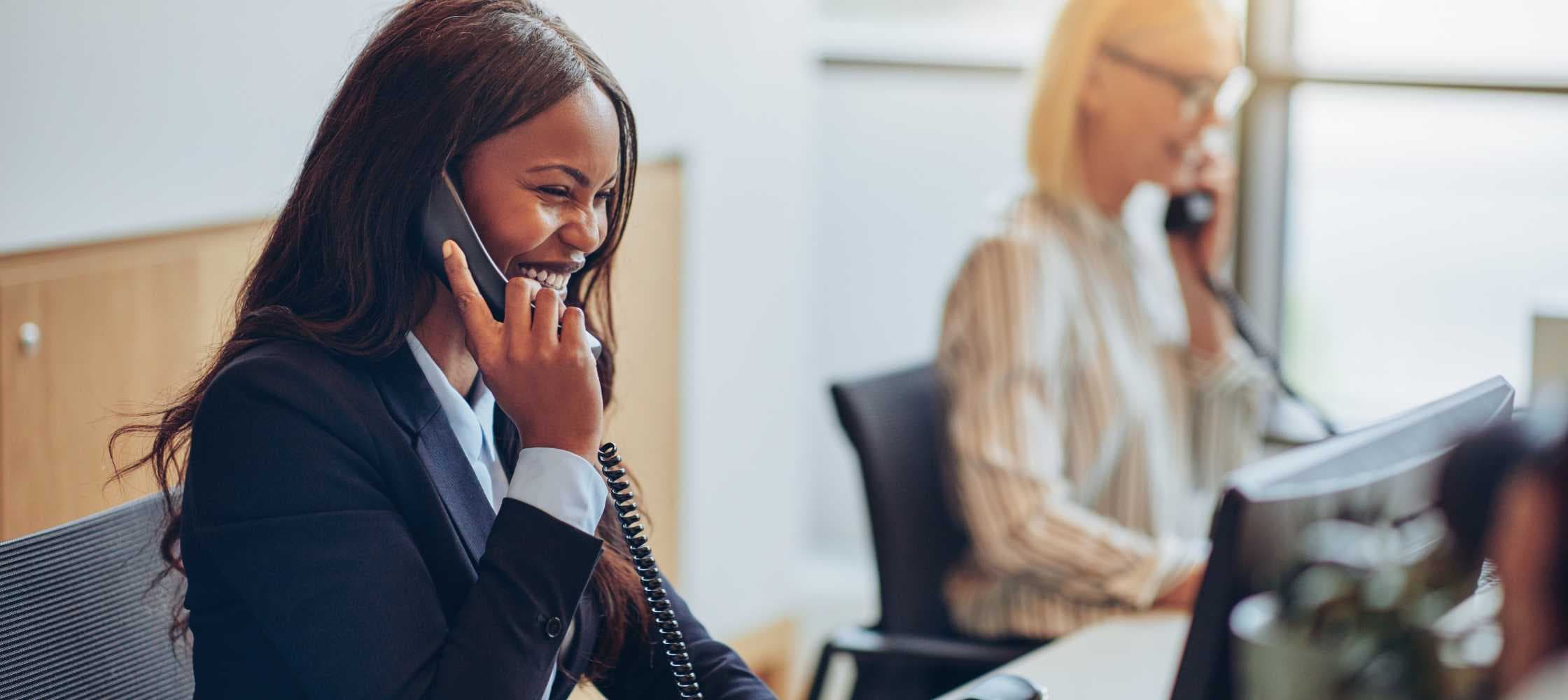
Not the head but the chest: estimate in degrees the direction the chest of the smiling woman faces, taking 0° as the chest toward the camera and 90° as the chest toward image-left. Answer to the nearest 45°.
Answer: approximately 315°

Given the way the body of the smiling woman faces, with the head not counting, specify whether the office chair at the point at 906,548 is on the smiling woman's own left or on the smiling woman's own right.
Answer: on the smiling woman's own left

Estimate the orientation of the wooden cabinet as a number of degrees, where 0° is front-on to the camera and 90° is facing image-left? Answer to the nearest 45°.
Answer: approximately 315°

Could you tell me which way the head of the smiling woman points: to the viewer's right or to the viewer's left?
to the viewer's right

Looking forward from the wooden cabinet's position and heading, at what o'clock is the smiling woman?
The smiling woman is roughly at 1 o'clock from the wooden cabinet.
